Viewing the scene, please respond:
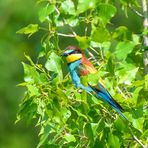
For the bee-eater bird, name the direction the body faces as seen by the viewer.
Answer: to the viewer's left
